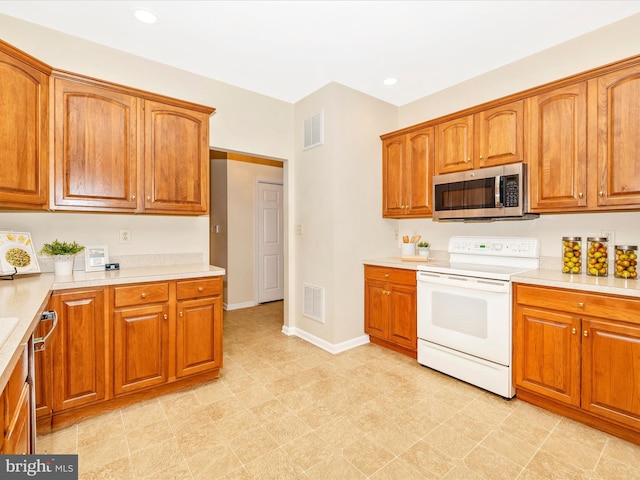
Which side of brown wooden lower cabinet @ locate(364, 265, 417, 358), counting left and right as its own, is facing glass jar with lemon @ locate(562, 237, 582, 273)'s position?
left

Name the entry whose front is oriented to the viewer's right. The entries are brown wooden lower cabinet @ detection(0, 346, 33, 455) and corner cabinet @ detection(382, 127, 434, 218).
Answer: the brown wooden lower cabinet

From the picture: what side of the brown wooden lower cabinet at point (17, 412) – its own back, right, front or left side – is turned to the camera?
right

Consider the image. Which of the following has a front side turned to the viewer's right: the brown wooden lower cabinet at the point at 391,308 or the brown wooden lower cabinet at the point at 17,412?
the brown wooden lower cabinet at the point at 17,412

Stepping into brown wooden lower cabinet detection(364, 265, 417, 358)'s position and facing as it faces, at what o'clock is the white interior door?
The white interior door is roughly at 3 o'clock from the brown wooden lower cabinet.

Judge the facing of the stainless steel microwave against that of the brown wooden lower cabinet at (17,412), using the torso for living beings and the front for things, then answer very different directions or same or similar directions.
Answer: very different directions
